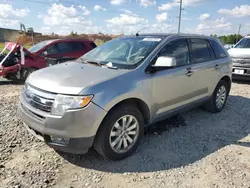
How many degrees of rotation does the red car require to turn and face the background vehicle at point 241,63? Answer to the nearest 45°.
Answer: approximately 135° to its left

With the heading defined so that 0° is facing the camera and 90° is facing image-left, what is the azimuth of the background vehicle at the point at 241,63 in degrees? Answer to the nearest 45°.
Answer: approximately 45°

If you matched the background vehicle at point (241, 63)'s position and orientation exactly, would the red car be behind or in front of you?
in front

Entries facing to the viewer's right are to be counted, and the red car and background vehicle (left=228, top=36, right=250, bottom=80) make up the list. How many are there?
0

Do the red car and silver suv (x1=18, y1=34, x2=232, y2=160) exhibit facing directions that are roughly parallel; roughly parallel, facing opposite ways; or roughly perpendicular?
roughly parallel

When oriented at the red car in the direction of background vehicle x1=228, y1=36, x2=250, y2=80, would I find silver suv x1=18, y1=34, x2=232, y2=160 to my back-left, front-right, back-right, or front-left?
front-right

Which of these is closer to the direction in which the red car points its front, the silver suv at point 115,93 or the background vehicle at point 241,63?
the silver suv

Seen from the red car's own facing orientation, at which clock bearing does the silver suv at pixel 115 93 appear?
The silver suv is roughly at 10 o'clock from the red car.

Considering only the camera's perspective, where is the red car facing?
facing the viewer and to the left of the viewer

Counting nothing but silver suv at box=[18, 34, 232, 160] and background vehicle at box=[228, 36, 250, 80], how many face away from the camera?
0

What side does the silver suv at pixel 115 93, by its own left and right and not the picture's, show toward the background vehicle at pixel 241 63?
back

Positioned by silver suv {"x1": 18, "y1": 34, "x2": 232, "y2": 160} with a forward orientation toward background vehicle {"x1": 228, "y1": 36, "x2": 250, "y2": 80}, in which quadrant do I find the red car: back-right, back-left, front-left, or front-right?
front-left

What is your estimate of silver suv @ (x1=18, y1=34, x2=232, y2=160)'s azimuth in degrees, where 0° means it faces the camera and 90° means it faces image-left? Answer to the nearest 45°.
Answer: approximately 45°
